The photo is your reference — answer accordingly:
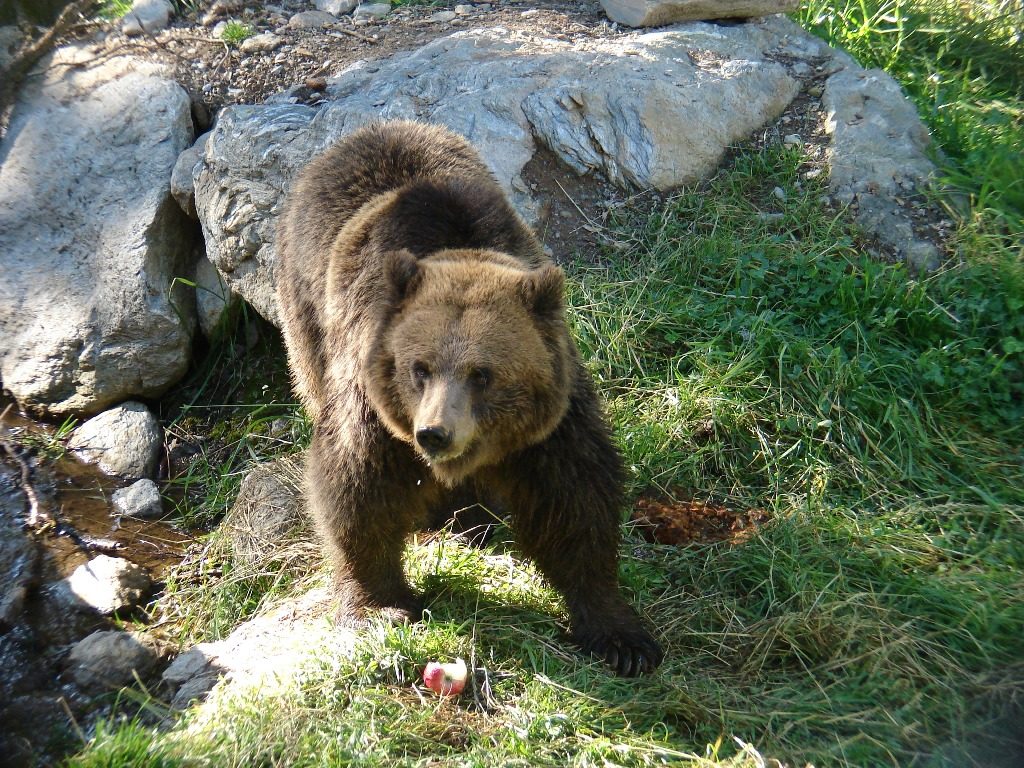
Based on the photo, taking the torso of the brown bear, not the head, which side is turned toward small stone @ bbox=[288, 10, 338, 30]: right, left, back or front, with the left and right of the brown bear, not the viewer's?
back

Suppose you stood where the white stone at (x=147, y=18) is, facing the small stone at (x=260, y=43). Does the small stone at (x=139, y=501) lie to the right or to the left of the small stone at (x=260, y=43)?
right

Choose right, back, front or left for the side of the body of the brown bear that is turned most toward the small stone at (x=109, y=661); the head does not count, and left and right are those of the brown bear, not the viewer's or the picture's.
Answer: right

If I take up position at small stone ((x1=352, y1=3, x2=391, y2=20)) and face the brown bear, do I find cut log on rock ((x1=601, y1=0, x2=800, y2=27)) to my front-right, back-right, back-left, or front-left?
front-left

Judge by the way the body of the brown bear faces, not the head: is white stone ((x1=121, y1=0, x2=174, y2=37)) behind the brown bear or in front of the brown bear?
behind

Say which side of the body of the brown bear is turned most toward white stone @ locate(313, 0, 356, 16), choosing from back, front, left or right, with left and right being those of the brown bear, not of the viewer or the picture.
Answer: back

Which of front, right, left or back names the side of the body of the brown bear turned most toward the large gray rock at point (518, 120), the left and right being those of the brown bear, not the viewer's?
back

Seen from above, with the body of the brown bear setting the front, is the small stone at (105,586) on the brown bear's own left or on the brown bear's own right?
on the brown bear's own right

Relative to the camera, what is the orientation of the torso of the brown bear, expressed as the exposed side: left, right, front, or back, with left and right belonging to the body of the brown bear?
front

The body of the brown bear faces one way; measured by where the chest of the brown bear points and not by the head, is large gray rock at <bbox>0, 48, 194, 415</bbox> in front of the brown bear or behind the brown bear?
behind

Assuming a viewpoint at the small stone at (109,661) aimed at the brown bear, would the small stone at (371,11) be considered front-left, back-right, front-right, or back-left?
front-left

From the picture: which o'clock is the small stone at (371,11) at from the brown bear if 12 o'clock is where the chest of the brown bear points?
The small stone is roughly at 6 o'clock from the brown bear.

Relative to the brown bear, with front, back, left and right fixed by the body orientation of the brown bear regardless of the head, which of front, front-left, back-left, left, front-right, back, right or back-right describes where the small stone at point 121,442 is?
back-right
